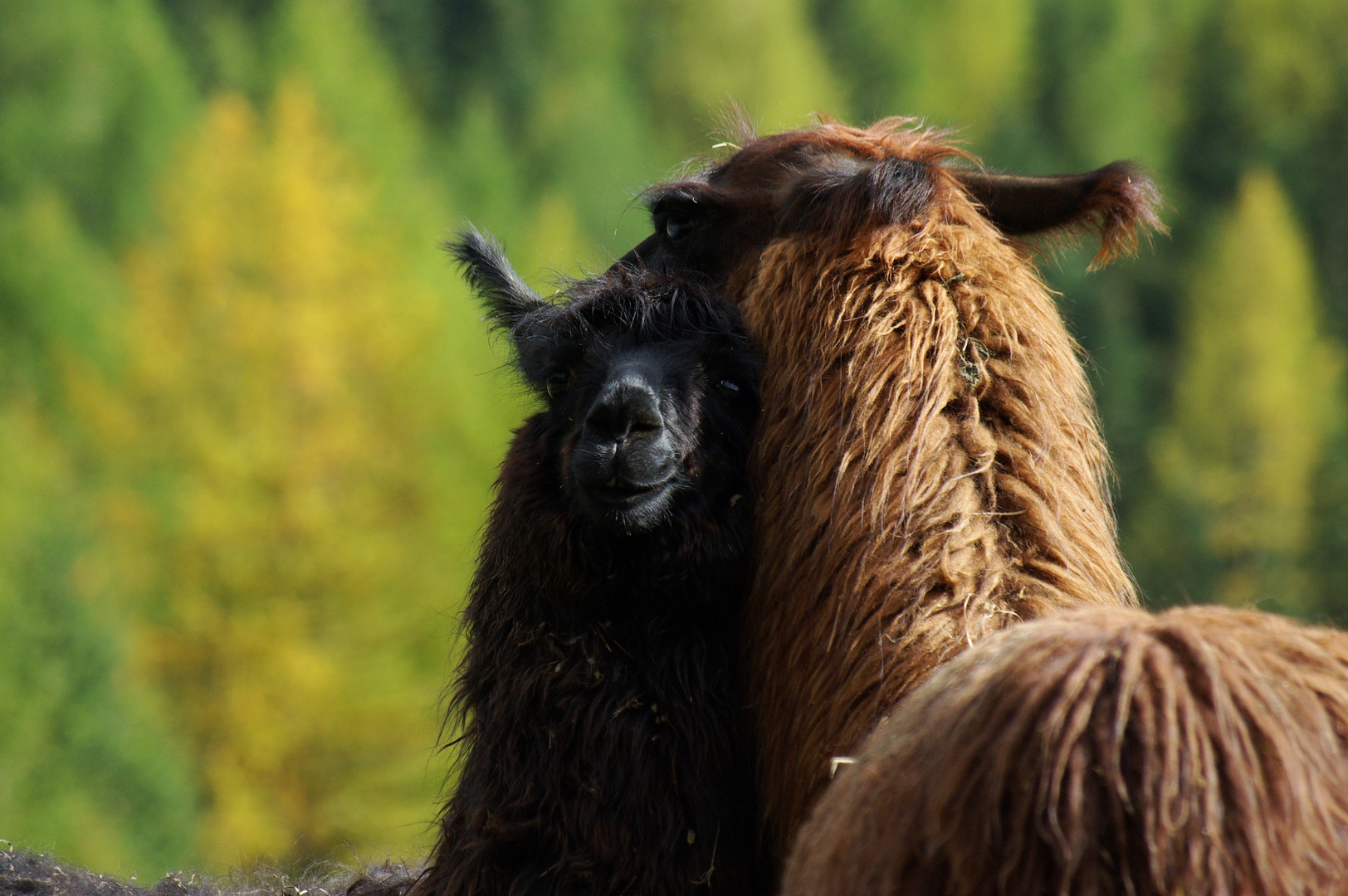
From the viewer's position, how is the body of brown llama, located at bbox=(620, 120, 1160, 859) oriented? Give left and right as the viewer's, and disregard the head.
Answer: facing away from the viewer and to the left of the viewer

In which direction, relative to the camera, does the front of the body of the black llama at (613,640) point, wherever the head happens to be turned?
toward the camera

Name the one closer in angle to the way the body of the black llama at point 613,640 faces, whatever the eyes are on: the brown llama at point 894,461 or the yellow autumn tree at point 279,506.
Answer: the brown llama

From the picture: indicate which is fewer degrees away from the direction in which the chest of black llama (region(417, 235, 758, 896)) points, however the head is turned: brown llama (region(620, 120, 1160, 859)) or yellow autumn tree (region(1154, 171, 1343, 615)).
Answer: the brown llama

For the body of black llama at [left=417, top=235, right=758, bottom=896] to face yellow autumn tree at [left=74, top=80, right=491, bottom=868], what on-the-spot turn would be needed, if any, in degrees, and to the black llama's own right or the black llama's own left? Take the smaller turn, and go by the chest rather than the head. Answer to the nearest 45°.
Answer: approximately 180°

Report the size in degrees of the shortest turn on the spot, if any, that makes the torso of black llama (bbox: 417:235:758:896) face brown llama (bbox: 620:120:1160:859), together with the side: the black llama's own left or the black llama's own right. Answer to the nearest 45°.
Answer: approximately 90° to the black llama's own left

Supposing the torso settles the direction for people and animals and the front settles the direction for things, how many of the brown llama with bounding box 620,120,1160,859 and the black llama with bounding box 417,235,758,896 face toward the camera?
1

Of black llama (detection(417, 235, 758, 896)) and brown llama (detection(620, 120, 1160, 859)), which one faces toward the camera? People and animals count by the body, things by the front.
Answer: the black llama

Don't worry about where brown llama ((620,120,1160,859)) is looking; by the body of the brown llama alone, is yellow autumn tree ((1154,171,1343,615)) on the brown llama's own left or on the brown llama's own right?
on the brown llama's own right

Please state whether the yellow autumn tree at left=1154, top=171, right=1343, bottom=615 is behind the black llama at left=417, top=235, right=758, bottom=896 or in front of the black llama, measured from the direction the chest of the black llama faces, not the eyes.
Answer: behind

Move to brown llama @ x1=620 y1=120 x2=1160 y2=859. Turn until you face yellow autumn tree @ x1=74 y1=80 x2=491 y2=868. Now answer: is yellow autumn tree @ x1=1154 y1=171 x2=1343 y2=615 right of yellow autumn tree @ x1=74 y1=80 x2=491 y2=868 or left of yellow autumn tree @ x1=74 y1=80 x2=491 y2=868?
right

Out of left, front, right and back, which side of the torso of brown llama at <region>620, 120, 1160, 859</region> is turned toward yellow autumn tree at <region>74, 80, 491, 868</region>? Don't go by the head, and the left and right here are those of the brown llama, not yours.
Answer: front

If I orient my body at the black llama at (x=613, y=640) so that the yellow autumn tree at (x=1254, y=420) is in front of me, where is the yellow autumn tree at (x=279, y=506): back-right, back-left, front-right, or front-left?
front-left
